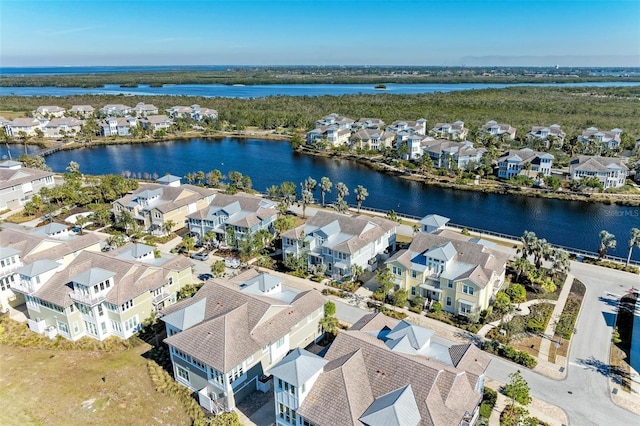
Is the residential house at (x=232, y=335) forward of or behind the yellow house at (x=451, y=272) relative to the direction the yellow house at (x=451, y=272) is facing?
forward

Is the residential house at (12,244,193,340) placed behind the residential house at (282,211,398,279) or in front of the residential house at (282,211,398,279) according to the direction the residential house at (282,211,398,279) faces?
in front

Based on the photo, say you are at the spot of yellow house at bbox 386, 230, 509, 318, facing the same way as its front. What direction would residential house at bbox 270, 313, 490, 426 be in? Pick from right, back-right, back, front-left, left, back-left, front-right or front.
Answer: front-left

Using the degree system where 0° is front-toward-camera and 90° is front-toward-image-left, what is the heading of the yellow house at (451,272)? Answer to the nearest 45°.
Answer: approximately 45°

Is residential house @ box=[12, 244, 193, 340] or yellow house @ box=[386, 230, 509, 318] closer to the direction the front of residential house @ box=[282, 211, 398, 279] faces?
the residential house

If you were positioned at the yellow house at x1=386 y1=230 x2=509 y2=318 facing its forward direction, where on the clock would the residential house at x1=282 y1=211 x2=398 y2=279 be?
The residential house is roughly at 2 o'clock from the yellow house.

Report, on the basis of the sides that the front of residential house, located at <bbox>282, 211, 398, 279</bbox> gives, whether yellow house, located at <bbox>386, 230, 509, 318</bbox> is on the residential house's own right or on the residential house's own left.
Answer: on the residential house's own left

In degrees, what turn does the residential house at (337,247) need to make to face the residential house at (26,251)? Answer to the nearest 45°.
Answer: approximately 45° to its right

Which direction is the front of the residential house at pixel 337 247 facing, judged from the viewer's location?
facing the viewer and to the left of the viewer

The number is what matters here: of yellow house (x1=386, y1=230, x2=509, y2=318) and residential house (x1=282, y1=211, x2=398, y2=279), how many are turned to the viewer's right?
0
